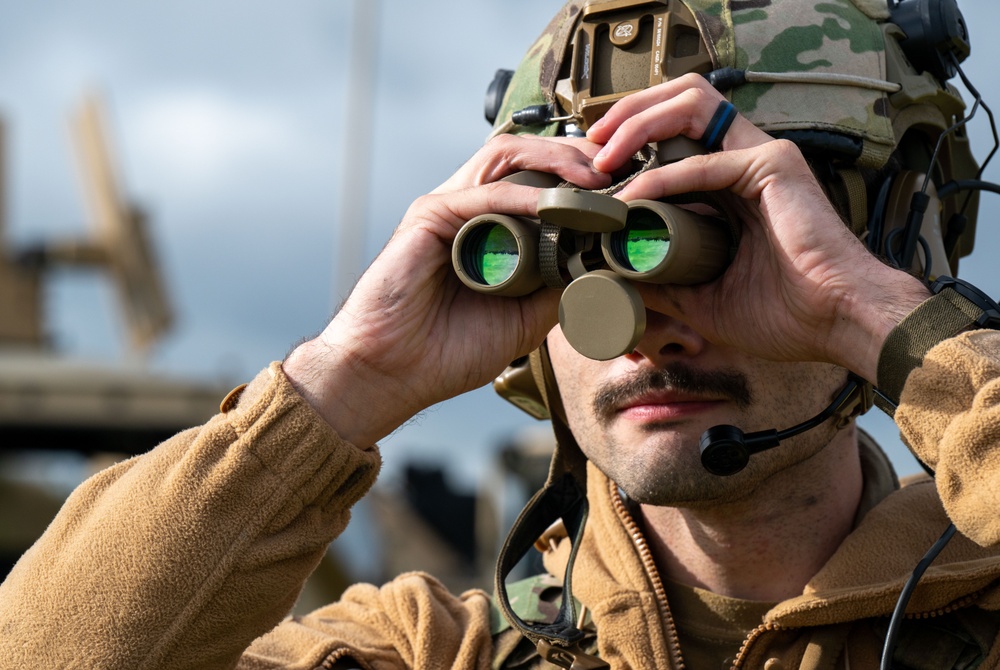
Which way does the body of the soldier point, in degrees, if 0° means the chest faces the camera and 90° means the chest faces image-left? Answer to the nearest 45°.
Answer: approximately 45°
